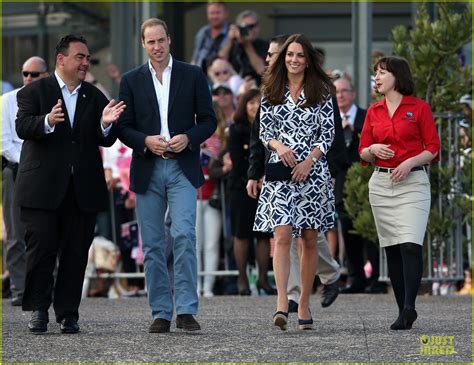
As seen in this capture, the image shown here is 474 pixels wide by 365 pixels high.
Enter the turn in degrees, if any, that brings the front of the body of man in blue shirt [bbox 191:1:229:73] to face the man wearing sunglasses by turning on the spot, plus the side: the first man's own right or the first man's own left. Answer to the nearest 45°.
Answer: approximately 45° to the first man's own right

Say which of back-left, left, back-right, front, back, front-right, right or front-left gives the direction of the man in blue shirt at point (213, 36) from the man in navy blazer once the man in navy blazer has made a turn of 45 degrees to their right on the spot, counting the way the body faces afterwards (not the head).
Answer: back-right

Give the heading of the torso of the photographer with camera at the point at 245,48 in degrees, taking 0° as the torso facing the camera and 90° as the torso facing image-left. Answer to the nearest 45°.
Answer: approximately 45°

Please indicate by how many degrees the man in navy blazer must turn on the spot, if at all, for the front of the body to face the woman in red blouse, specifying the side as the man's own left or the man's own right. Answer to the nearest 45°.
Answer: approximately 90° to the man's own left

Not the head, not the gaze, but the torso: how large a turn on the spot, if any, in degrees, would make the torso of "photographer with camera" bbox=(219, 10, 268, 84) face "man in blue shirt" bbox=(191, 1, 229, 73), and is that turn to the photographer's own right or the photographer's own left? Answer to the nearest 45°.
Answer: approximately 90° to the photographer's own right

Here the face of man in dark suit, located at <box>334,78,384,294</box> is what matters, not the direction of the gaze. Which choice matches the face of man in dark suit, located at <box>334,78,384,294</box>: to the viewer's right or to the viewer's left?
to the viewer's left

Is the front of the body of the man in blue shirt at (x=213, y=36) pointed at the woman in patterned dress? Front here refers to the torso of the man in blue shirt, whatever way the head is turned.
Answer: yes

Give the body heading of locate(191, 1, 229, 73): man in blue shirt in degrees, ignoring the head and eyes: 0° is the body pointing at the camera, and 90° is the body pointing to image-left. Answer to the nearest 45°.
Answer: approximately 0°
